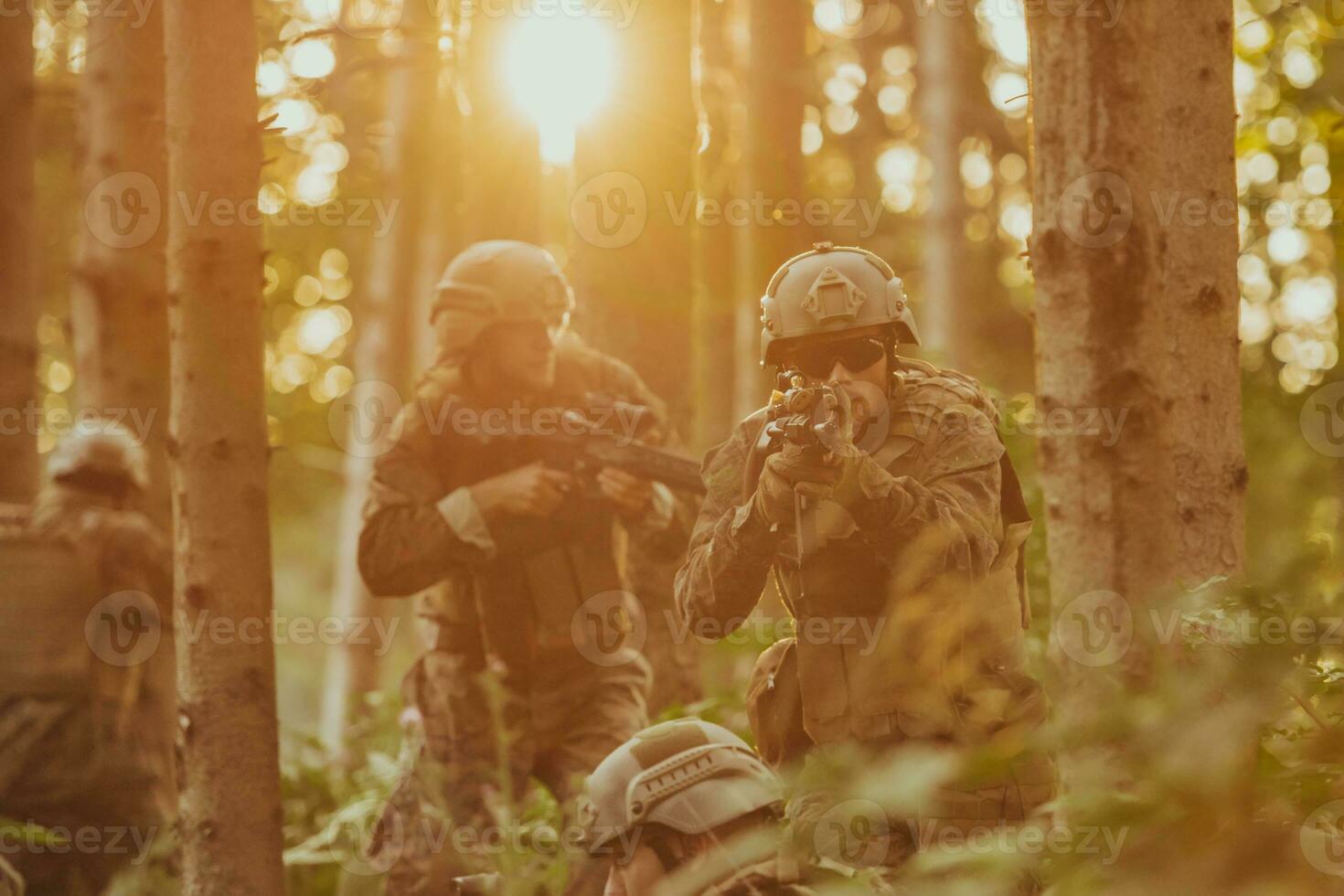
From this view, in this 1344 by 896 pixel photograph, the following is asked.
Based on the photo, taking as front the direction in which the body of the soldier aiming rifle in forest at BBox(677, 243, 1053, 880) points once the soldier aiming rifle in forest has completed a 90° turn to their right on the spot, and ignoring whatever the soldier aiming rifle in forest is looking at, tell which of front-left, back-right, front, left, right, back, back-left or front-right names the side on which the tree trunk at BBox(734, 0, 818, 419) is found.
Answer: right

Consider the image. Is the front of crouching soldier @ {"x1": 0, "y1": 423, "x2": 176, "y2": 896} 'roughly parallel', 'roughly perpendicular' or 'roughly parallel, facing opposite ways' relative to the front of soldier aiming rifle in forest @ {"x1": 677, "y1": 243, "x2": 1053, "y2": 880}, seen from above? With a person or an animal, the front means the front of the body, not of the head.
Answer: roughly parallel, facing opposite ways

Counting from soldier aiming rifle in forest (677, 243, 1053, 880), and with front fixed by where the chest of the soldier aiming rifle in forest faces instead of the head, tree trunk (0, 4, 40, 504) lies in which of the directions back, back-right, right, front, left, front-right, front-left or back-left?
back-right

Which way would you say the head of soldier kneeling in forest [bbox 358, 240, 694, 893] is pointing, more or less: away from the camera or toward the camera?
toward the camera

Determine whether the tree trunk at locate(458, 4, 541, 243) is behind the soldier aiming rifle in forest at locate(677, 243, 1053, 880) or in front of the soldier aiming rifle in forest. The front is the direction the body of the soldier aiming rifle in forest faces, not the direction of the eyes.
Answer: behind

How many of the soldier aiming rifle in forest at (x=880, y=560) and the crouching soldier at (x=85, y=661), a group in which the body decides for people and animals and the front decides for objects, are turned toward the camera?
1

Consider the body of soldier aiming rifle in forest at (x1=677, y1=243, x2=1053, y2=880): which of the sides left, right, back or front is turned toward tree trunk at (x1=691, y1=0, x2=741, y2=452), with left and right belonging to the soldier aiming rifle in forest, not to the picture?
back

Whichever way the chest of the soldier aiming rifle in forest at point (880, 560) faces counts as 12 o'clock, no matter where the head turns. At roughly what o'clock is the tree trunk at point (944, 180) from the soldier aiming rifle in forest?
The tree trunk is roughly at 6 o'clock from the soldier aiming rifle in forest.

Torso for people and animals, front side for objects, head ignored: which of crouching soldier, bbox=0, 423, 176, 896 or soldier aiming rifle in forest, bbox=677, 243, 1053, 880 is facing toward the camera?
the soldier aiming rifle in forest

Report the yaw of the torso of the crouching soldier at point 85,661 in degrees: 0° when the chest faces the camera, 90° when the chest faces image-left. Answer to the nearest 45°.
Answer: approximately 225°

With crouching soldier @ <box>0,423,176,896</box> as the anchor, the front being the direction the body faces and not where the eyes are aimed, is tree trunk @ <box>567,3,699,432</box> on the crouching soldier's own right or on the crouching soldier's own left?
on the crouching soldier's own right

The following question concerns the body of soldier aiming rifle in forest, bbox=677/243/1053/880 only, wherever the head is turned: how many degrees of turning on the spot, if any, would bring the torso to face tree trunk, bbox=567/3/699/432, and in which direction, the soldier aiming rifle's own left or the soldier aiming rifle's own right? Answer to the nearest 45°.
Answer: approximately 180°

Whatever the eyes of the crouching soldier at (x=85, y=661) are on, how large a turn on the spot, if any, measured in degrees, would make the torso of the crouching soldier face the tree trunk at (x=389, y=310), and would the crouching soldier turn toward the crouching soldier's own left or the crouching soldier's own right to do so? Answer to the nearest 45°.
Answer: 0° — they already face it

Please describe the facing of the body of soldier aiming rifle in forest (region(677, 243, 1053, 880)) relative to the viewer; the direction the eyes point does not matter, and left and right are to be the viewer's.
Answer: facing the viewer

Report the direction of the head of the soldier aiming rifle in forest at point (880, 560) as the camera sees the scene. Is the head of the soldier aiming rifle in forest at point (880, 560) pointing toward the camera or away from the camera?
toward the camera
